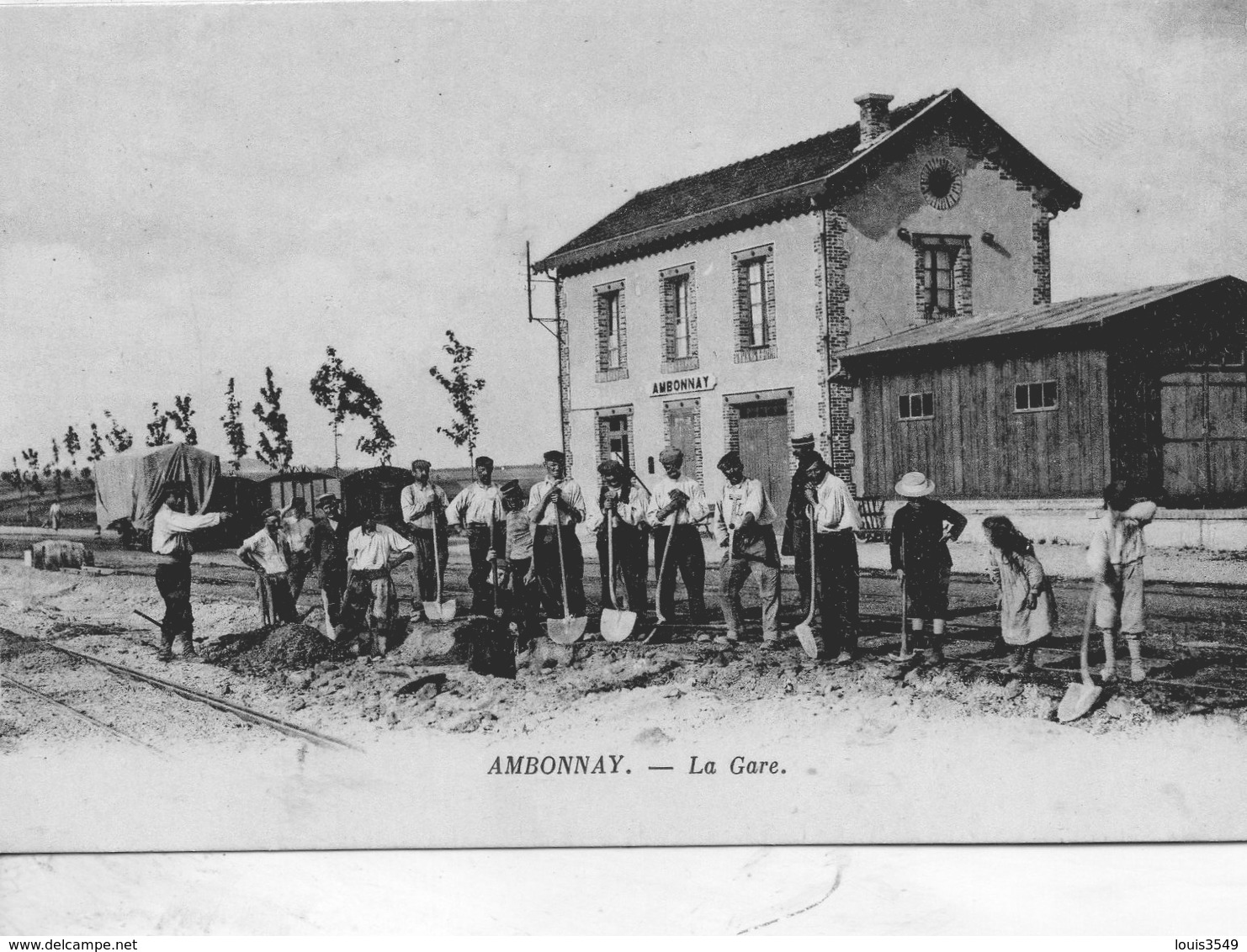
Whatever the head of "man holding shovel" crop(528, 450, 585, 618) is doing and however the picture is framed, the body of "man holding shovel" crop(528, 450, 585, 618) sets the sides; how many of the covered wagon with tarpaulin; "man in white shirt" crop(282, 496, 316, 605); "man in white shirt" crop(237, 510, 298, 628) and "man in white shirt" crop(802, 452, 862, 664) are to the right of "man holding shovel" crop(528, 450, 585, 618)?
3

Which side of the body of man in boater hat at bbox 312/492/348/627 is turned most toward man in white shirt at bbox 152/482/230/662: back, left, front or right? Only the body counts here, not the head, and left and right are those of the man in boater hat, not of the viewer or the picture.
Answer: right

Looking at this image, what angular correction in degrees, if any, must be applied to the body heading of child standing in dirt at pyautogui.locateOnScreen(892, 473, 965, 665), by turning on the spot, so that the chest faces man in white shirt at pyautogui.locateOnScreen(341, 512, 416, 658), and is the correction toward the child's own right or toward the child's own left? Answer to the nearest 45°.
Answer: approximately 90° to the child's own right

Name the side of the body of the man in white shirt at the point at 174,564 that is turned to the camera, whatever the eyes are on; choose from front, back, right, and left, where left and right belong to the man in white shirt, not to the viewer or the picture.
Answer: right

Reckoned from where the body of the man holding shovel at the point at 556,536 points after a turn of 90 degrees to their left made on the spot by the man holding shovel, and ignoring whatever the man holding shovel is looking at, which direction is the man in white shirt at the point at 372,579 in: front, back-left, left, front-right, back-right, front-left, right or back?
back

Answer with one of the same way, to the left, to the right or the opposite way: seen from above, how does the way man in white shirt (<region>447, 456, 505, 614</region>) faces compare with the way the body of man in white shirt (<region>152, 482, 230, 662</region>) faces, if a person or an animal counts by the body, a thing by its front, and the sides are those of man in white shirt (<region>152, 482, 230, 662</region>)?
to the right

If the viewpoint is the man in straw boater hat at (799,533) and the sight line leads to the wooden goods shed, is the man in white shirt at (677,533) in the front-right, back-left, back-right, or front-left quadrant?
back-left
